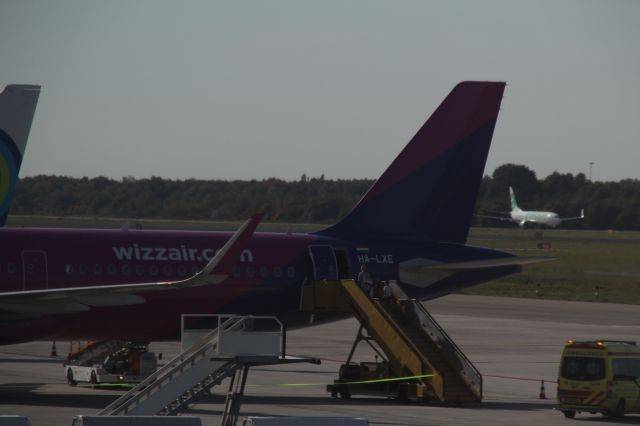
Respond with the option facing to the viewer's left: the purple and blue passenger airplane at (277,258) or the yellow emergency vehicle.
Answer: the purple and blue passenger airplane

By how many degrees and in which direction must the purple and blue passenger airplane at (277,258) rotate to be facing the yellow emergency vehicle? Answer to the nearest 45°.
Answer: approximately 135° to its left

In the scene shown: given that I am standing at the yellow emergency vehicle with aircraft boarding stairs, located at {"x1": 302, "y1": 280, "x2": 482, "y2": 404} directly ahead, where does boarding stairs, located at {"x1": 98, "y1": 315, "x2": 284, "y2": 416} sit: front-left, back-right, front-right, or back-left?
front-left

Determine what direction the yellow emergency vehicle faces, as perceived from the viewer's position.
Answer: facing away from the viewer and to the right of the viewer

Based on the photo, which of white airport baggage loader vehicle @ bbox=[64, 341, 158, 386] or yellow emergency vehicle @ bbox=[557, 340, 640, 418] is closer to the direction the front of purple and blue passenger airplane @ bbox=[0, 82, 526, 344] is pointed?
the white airport baggage loader vehicle

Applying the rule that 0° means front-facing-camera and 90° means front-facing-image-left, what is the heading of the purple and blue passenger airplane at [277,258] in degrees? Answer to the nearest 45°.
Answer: approximately 90°

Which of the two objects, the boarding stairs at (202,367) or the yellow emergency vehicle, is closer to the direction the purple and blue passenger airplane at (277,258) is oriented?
the boarding stairs

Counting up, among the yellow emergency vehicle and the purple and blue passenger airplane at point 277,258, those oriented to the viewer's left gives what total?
1

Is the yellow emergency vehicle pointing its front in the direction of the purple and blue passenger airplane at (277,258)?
no
